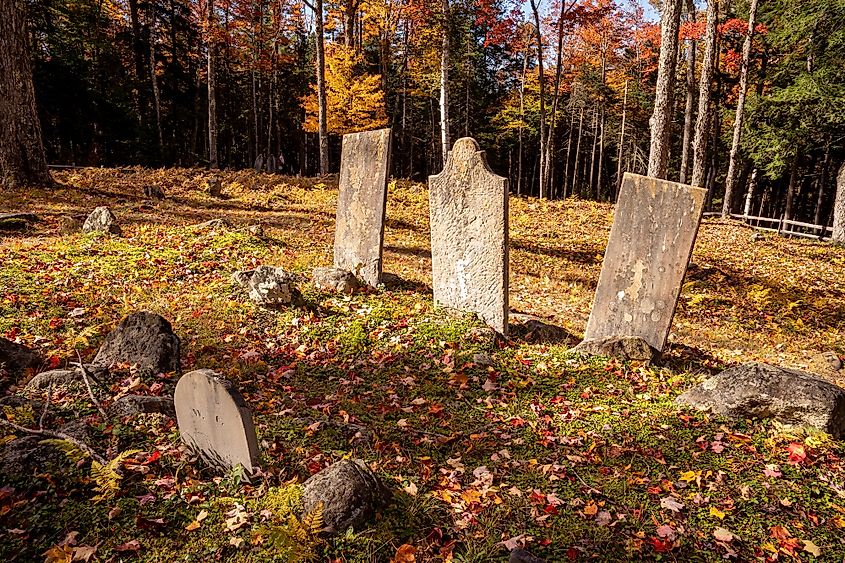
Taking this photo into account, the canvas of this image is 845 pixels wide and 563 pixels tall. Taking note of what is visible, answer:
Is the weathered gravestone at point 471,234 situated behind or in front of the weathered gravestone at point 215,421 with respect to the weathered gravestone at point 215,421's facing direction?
behind

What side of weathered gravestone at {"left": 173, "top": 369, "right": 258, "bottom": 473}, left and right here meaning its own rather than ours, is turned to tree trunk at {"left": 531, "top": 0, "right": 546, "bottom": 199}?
back

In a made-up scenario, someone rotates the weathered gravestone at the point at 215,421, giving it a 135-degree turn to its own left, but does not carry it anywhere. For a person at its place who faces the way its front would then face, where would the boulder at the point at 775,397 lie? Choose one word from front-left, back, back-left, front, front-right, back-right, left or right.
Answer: front

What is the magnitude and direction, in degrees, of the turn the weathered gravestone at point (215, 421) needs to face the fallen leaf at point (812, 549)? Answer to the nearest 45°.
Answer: approximately 90° to its left

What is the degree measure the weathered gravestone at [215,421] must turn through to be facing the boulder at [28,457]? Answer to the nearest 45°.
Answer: approximately 45° to its right

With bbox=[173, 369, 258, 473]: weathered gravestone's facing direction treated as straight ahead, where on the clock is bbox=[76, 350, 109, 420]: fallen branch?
The fallen branch is roughly at 3 o'clock from the weathered gravestone.

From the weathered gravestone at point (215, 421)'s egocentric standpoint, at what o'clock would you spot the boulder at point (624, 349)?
The boulder is roughly at 7 o'clock from the weathered gravestone.

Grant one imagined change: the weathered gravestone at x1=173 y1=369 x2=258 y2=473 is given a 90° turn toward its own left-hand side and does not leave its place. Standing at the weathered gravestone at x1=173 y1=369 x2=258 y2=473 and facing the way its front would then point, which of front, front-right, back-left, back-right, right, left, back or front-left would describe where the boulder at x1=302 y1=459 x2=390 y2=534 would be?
front

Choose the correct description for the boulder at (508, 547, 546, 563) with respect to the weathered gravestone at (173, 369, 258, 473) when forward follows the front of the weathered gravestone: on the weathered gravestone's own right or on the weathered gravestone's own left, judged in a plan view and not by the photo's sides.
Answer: on the weathered gravestone's own left

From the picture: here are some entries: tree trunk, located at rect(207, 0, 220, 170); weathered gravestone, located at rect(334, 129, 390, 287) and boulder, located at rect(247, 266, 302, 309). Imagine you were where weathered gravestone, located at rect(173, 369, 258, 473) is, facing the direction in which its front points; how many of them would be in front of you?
0

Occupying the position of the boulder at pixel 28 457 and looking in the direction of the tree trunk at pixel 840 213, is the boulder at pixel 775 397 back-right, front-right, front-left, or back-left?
front-right

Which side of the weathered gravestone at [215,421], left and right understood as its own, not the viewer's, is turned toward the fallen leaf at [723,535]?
left

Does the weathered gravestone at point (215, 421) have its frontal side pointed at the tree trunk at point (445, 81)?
no

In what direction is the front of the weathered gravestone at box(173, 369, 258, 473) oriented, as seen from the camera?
facing the viewer and to the left of the viewer

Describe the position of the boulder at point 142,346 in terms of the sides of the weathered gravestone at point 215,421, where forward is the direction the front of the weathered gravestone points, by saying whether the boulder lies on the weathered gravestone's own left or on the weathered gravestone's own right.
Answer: on the weathered gravestone's own right

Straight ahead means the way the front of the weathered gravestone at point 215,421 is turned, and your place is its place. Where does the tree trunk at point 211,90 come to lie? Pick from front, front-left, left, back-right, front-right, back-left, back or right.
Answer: back-right

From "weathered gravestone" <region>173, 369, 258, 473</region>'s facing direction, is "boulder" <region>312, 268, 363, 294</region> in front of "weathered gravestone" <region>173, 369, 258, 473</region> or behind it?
behind

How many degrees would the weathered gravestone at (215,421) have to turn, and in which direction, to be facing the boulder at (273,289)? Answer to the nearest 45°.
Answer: approximately 135° to its right
